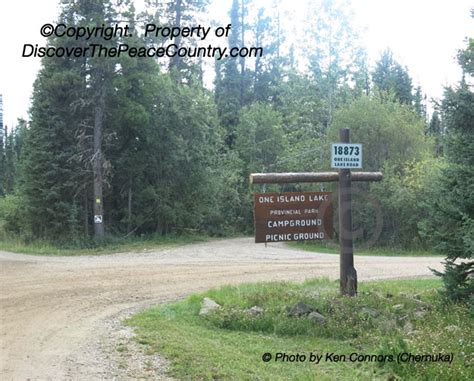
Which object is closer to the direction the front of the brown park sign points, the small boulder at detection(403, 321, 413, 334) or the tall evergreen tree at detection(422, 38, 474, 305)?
the small boulder

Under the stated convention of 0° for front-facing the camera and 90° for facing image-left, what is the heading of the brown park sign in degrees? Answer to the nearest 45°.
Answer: approximately 0°

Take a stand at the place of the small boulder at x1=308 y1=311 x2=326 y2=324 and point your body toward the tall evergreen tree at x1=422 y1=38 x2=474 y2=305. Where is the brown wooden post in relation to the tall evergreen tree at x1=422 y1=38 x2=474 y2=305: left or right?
left

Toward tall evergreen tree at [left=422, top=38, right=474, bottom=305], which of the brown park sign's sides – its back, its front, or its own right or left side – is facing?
left

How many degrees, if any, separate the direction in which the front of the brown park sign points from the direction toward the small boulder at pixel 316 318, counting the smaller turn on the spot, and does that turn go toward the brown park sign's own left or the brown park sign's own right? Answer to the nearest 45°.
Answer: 0° — it already faces it

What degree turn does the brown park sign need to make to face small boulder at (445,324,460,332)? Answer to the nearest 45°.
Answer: approximately 45° to its left

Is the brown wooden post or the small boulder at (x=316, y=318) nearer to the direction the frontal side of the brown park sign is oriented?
the small boulder

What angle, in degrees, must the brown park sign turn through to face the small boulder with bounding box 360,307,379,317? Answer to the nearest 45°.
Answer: approximately 45° to its left

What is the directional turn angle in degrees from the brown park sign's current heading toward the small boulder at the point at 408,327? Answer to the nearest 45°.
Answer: approximately 45° to its left

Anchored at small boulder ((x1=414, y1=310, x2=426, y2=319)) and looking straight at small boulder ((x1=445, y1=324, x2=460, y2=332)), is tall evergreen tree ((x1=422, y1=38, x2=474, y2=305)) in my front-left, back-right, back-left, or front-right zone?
back-left

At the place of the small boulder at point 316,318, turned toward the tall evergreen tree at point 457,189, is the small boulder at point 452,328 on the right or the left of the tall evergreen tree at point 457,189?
right
